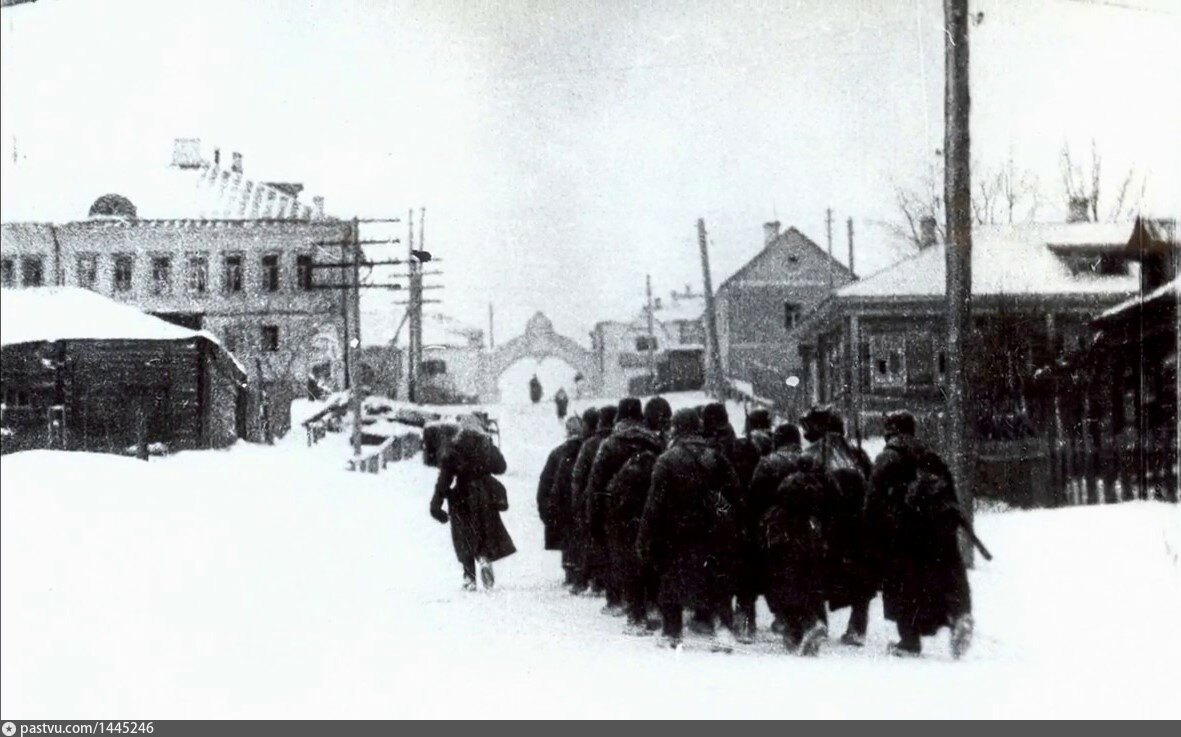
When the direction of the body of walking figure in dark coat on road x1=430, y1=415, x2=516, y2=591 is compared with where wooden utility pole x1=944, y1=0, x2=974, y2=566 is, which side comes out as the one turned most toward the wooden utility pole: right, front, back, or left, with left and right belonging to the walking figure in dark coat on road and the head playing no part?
right

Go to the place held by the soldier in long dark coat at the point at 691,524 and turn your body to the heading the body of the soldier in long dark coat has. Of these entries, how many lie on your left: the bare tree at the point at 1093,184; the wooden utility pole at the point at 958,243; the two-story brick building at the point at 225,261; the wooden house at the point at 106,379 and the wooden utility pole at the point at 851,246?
2

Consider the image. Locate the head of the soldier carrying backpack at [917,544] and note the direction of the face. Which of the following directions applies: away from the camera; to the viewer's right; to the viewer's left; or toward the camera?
away from the camera

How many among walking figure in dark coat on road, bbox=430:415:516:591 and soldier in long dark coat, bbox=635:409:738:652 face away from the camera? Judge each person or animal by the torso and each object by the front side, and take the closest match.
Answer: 2

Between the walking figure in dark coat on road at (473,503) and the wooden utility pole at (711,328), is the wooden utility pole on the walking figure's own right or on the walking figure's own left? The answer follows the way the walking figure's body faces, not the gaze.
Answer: on the walking figure's own right

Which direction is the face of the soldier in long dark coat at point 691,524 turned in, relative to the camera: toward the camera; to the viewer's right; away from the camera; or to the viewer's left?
away from the camera

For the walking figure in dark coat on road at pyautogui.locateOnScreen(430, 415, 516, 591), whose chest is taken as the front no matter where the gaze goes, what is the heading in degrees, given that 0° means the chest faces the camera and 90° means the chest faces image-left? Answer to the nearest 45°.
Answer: approximately 180°

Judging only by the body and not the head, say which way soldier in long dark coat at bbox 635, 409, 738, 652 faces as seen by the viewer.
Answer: away from the camera

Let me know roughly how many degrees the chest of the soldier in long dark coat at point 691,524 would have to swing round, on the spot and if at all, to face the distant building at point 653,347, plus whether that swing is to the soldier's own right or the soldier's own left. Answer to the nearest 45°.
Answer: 0° — they already face it

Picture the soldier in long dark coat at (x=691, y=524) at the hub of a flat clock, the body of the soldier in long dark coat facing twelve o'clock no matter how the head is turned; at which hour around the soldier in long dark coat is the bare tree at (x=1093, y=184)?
The bare tree is roughly at 2 o'clock from the soldier in long dark coat.

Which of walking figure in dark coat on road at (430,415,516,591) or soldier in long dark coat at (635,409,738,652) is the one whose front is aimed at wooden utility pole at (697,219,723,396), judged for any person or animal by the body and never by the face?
the soldier in long dark coat
